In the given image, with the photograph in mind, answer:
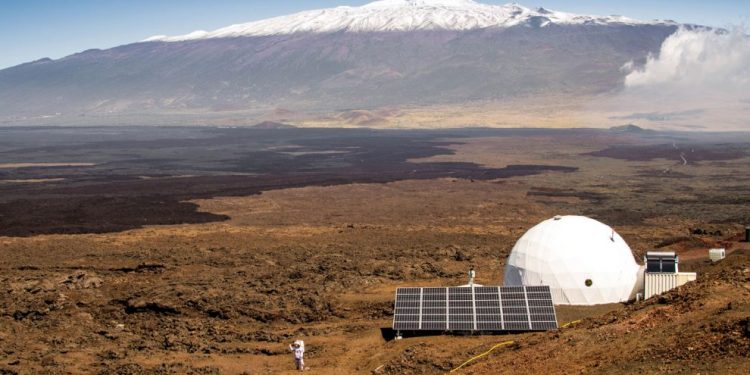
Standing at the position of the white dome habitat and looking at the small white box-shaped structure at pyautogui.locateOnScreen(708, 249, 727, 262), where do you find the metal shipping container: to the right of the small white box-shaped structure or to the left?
right

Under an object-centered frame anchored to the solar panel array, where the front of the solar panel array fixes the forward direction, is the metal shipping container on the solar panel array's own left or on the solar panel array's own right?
on the solar panel array's own left

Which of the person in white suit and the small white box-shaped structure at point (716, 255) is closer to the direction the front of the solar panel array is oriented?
the person in white suit

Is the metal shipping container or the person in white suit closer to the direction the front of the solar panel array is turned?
the person in white suit

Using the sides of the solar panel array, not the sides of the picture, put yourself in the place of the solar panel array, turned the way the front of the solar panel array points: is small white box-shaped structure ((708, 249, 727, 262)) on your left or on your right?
on your left

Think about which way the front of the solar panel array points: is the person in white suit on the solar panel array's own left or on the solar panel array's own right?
on the solar panel array's own right

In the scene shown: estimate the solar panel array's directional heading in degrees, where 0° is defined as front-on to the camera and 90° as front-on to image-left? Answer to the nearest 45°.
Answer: approximately 0°

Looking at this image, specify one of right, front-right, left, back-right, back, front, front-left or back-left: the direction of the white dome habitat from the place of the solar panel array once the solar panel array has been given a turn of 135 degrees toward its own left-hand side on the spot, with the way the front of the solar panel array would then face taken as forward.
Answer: front
